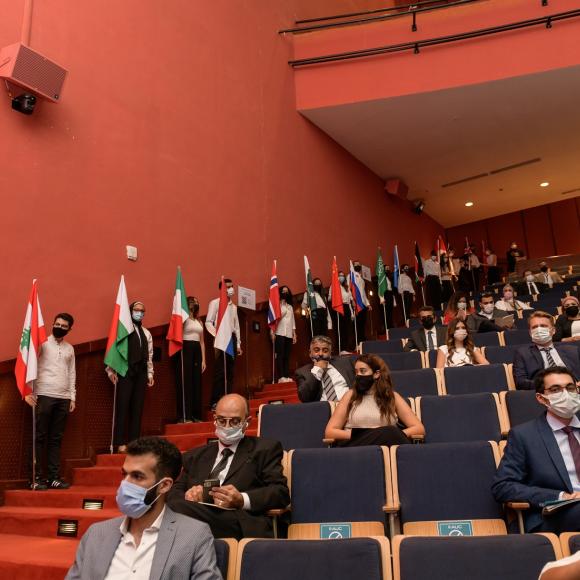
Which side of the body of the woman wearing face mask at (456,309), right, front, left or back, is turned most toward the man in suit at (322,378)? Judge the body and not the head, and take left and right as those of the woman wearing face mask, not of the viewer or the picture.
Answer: front

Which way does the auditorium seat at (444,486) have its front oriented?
toward the camera

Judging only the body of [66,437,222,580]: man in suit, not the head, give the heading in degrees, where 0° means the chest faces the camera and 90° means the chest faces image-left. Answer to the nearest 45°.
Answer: approximately 45°

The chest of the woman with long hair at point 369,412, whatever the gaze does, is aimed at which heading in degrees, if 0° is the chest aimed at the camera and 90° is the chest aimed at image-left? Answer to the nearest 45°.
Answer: approximately 0°

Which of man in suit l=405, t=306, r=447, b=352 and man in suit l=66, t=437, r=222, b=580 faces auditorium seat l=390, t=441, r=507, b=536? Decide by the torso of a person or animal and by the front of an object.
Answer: man in suit l=405, t=306, r=447, b=352

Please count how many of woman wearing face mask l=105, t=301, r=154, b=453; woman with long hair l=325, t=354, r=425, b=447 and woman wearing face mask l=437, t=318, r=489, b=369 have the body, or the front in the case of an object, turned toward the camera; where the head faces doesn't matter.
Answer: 3

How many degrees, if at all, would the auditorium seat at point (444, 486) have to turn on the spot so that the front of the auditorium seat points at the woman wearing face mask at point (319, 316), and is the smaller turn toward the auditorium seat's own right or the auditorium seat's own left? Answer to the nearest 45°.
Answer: approximately 180°

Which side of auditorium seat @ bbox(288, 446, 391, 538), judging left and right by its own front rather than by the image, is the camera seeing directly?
front

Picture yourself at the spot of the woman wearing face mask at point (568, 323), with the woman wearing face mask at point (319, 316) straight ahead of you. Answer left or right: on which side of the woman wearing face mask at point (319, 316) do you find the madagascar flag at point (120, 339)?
left

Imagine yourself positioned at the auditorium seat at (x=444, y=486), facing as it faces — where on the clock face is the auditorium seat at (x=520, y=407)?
the auditorium seat at (x=520, y=407) is roughly at 7 o'clock from the auditorium seat at (x=444, y=486).

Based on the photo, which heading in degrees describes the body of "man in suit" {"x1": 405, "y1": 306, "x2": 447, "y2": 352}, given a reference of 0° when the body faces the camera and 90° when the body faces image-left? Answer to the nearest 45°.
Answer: approximately 0°

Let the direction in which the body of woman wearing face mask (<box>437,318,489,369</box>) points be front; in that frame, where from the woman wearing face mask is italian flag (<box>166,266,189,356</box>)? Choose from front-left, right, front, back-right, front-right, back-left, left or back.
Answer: right

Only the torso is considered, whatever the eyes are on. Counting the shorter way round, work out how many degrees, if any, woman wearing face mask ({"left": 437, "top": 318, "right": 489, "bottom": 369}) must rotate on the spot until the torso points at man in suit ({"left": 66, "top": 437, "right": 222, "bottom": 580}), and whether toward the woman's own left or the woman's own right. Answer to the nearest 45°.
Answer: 0° — they already face them

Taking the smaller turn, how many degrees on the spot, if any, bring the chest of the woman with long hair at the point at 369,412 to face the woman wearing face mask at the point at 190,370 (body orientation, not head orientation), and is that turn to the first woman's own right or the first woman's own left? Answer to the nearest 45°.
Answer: approximately 135° to the first woman's own right

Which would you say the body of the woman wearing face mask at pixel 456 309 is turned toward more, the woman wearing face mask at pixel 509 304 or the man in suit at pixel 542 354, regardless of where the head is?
the man in suit

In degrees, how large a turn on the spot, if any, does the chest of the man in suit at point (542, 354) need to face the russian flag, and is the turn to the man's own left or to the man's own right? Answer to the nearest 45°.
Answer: approximately 135° to the man's own right

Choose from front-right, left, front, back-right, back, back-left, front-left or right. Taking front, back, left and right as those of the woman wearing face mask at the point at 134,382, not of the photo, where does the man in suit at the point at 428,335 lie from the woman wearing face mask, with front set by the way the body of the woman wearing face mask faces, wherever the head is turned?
left

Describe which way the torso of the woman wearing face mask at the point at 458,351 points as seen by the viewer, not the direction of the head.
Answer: toward the camera

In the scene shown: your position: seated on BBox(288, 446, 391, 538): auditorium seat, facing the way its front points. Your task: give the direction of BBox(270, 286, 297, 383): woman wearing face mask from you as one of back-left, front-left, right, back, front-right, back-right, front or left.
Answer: back
